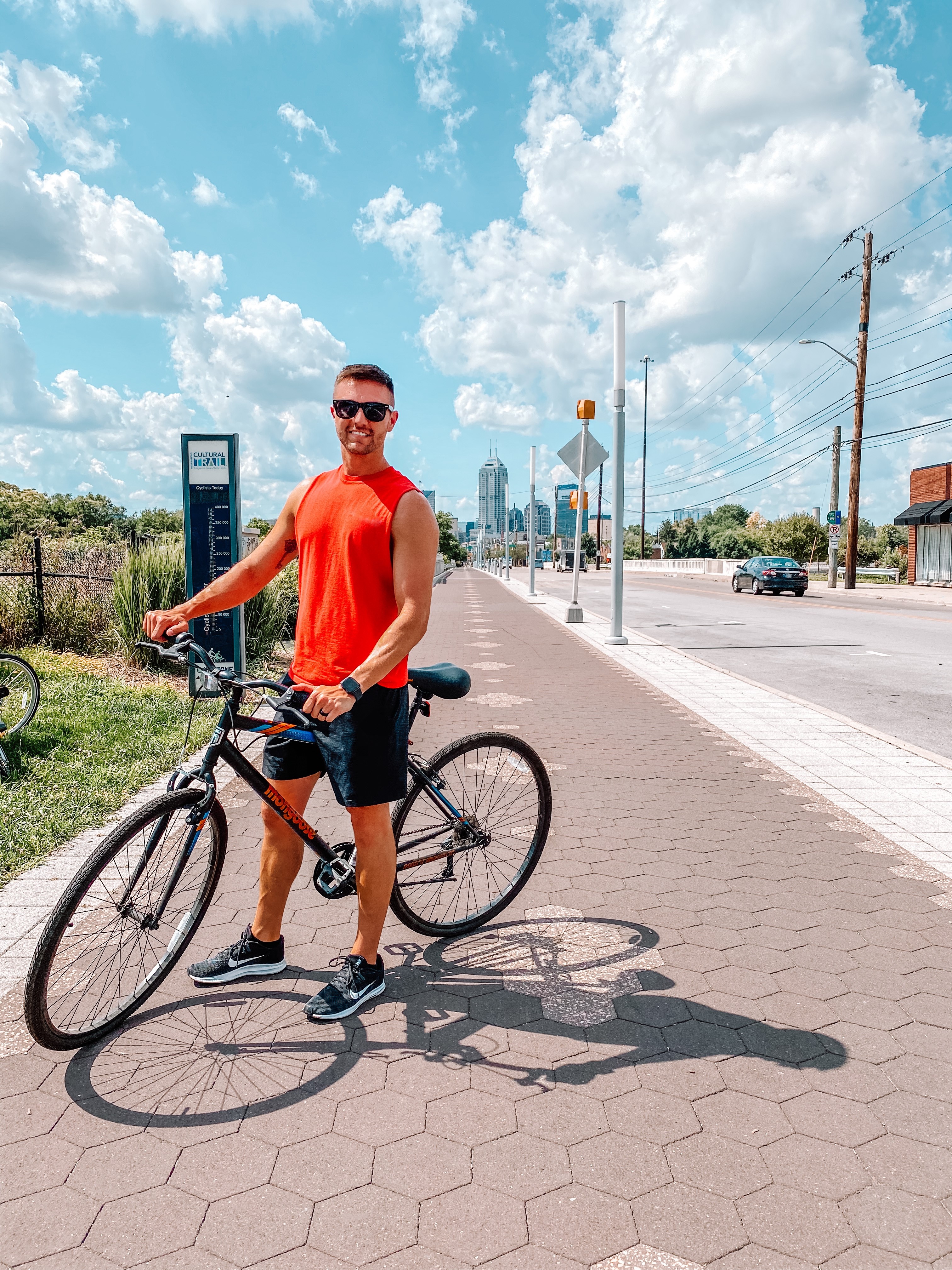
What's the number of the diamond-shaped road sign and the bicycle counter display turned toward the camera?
1

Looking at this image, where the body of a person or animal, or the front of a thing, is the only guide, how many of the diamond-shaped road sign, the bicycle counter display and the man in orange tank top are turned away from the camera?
1

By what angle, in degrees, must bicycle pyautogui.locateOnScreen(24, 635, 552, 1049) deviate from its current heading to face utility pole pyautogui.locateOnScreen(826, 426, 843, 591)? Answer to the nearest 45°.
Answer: approximately 180°

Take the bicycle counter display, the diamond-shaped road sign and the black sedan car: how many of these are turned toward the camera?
1

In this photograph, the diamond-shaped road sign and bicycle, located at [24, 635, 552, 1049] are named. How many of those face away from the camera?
1

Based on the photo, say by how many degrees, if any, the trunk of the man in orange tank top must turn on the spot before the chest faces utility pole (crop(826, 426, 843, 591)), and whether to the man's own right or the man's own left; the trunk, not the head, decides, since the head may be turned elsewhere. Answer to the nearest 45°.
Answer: approximately 180°

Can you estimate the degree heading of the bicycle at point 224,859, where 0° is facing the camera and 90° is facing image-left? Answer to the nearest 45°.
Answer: approximately 45°

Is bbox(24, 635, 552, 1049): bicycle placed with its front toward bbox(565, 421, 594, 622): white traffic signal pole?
no

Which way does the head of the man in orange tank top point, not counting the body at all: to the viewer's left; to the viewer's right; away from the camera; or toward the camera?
toward the camera

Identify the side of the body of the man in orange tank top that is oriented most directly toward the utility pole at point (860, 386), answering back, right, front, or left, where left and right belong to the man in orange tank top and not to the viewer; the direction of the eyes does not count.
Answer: back

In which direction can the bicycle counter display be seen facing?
toward the camera

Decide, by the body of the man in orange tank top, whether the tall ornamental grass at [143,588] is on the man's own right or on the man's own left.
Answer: on the man's own right

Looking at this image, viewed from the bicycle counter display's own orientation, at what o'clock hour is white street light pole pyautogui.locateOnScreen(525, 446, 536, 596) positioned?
The white street light pole is roughly at 7 o'clock from the bicycle counter display.

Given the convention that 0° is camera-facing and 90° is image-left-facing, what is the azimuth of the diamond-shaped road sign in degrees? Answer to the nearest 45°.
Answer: approximately 180°

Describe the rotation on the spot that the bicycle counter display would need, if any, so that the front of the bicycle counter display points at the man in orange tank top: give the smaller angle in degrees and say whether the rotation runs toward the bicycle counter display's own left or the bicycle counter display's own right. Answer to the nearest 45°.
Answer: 0° — it already faces them

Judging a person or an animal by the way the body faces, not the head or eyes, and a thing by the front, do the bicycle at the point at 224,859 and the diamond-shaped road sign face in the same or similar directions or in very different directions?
very different directions

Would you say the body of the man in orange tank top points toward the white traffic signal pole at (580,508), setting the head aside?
no

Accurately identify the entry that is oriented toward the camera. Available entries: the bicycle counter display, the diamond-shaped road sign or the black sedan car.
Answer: the bicycle counter display

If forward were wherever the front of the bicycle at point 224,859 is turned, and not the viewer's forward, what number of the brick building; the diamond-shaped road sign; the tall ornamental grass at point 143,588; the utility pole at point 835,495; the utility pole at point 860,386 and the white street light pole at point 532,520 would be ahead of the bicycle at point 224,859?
0

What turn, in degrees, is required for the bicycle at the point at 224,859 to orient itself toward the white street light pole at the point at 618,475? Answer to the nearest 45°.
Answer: approximately 180°

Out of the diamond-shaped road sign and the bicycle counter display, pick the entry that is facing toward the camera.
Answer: the bicycle counter display
